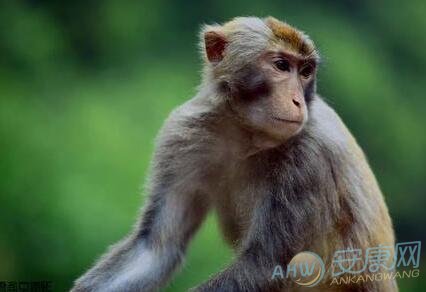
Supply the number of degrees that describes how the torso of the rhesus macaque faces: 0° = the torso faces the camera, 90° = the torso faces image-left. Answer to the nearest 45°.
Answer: approximately 45°
